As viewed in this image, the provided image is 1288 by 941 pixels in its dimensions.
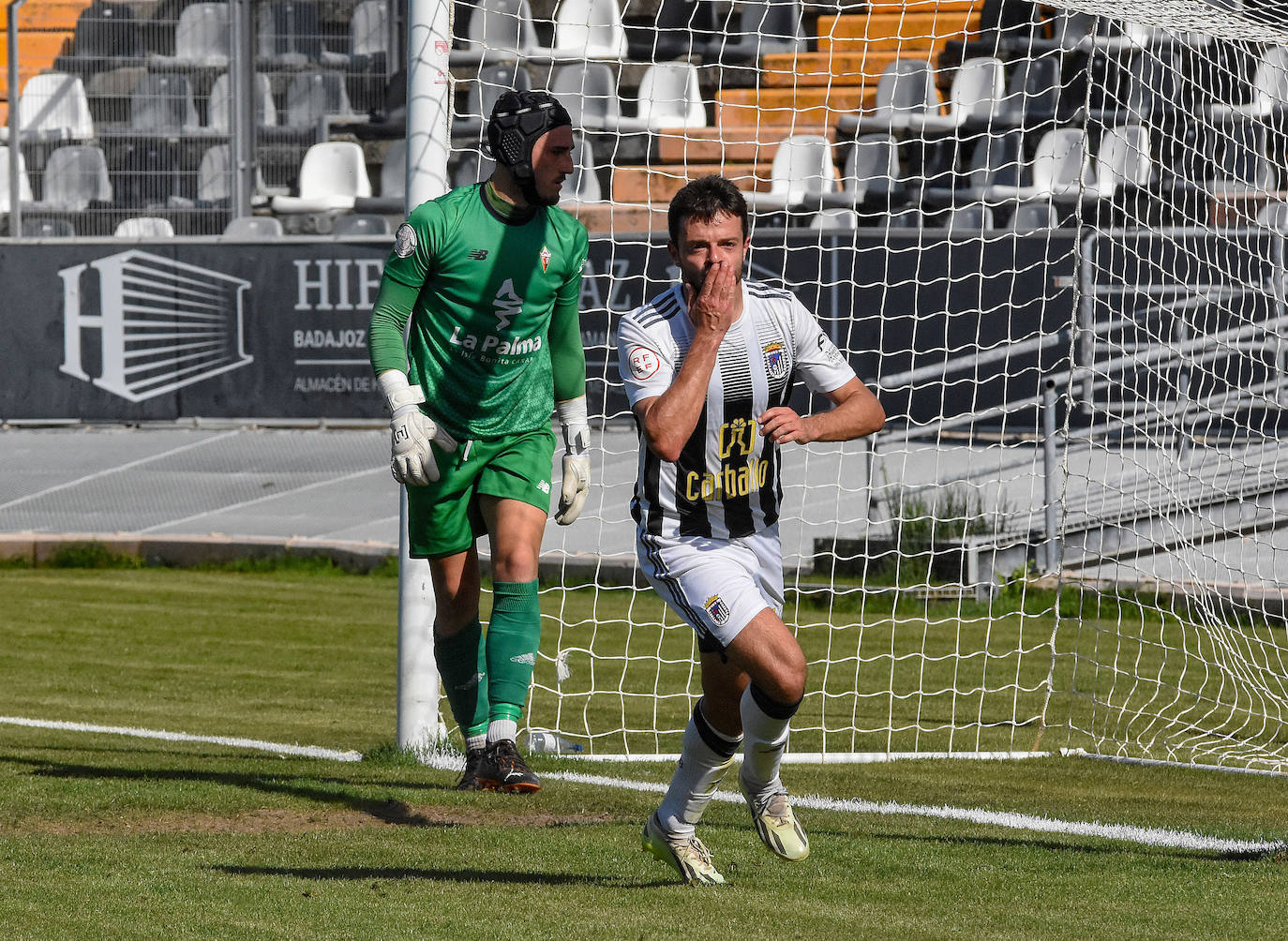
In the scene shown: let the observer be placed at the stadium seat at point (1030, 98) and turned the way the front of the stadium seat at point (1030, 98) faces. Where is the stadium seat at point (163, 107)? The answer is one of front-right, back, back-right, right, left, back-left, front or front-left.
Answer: front-right

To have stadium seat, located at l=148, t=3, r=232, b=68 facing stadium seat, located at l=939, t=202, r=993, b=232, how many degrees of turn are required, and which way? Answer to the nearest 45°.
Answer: approximately 90° to its left

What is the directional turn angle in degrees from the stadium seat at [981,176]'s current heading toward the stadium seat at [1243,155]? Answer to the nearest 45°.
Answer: approximately 45° to its left

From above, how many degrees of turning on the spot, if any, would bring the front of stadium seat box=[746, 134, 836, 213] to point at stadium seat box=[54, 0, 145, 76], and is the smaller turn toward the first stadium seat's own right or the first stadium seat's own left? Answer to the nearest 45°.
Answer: approximately 45° to the first stadium seat's own right

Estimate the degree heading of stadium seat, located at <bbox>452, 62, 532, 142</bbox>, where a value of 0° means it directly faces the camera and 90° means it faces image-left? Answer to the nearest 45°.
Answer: approximately 45°

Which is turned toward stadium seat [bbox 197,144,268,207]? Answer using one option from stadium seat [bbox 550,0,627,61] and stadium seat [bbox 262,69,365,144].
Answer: stadium seat [bbox 262,69,365,144]

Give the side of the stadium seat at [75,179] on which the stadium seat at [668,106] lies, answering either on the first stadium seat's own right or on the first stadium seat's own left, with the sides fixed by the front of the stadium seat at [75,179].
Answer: on the first stadium seat's own left

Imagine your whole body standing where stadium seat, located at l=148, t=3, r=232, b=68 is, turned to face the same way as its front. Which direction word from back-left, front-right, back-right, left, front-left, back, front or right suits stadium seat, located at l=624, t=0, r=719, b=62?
back-left

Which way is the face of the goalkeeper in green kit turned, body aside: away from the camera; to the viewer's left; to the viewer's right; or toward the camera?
to the viewer's right

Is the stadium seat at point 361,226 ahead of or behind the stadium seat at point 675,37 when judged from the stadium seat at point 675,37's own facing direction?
ahead

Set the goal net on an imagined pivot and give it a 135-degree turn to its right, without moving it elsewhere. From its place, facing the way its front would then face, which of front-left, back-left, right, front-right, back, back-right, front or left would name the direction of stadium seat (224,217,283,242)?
front
